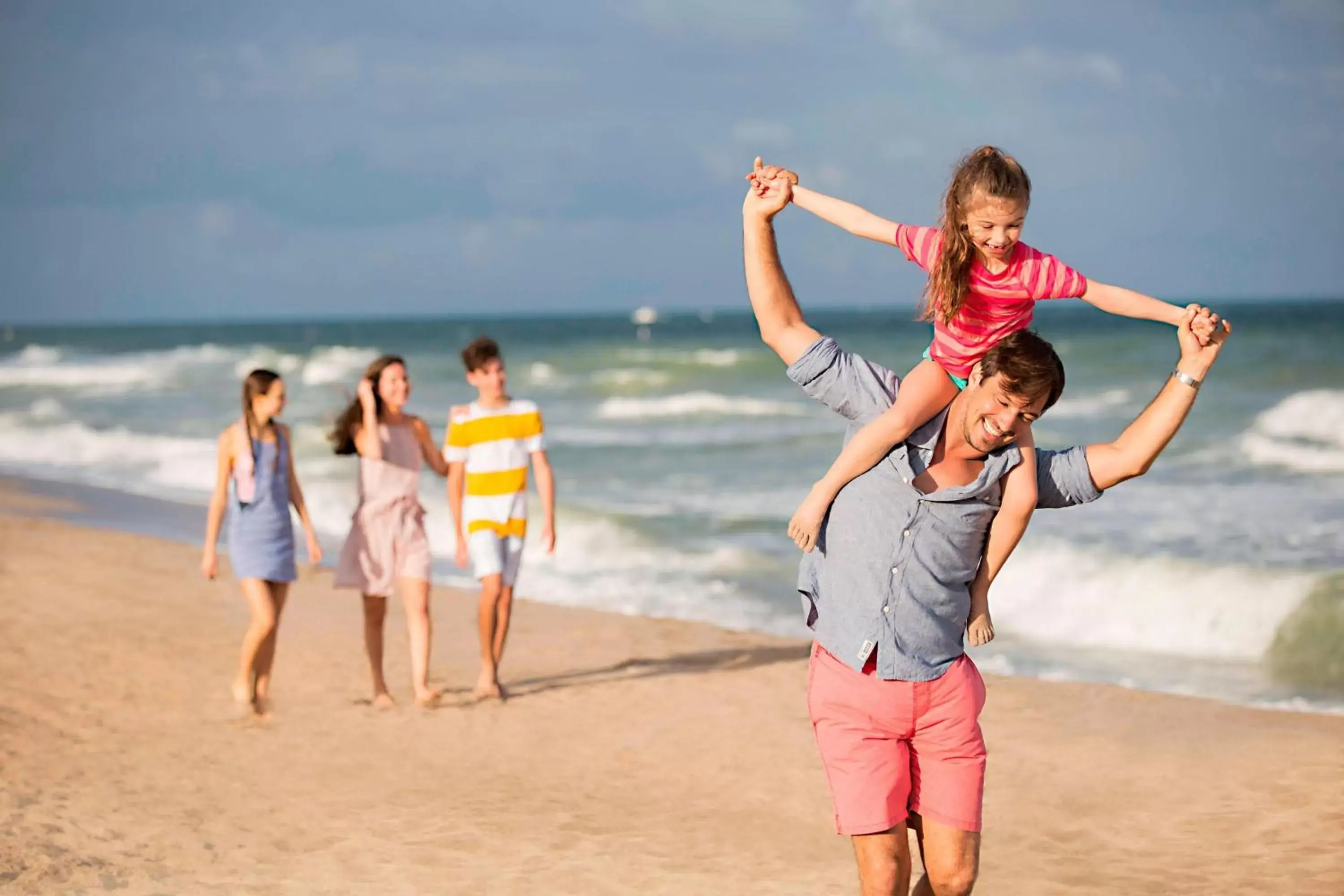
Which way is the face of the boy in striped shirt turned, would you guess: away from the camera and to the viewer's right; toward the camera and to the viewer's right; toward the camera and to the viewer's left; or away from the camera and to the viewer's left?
toward the camera and to the viewer's right

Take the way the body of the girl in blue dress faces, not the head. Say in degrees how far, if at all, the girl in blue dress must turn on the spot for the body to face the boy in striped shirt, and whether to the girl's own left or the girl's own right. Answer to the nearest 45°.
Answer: approximately 45° to the girl's own left

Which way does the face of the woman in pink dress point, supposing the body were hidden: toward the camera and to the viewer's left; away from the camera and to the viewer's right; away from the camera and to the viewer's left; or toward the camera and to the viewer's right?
toward the camera and to the viewer's right

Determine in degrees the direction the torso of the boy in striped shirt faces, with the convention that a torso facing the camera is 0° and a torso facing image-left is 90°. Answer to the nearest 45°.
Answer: approximately 0°

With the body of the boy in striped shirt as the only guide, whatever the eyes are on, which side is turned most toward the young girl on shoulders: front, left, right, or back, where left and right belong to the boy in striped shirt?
front

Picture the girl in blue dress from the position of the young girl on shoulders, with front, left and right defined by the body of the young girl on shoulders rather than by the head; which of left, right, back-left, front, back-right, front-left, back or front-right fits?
back-right

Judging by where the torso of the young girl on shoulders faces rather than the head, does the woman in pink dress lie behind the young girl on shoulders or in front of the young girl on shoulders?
behind

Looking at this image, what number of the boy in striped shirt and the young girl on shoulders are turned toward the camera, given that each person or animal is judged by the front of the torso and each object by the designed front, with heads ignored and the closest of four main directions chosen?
2

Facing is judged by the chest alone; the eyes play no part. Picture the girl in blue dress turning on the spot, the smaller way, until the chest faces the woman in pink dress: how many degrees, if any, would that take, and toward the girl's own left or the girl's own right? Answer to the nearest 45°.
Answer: approximately 45° to the girl's own left

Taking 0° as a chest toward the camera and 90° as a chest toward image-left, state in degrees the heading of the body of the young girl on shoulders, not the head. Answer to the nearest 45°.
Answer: approximately 0°
